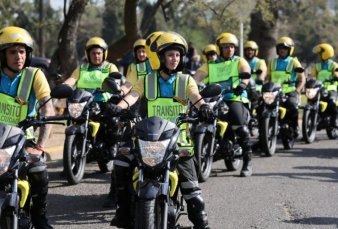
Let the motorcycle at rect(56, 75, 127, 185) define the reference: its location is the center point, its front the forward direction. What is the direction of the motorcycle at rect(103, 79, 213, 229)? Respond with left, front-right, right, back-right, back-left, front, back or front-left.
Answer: front-left

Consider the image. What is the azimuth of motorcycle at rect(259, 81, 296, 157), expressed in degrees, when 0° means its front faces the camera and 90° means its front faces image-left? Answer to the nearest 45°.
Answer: approximately 45°

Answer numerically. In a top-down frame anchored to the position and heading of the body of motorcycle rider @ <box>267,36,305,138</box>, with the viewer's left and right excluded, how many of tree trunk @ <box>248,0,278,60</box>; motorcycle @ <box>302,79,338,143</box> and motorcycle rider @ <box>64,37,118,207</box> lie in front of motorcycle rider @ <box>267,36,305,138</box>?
1

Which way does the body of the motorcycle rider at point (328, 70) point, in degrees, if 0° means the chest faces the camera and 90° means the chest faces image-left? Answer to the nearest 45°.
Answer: approximately 45°

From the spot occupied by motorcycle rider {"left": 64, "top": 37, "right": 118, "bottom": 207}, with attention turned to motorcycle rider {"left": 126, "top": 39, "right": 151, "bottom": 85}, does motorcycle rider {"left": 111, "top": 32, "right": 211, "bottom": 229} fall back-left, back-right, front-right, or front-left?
back-right

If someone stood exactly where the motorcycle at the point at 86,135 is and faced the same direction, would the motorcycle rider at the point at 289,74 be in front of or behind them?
behind

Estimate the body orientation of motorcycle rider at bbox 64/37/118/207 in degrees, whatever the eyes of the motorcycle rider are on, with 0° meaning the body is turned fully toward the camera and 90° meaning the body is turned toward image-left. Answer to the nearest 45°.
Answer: approximately 45°
